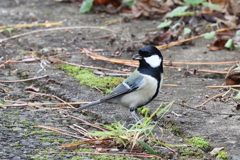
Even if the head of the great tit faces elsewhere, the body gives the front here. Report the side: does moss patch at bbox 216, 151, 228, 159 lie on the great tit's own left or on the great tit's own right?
on the great tit's own right

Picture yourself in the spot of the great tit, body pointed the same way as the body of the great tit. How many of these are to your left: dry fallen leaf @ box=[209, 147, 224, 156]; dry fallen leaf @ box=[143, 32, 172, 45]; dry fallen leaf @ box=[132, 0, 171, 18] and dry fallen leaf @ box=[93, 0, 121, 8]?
3

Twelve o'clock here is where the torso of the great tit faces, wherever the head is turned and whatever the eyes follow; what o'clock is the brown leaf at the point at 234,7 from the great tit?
The brown leaf is roughly at 10 o'clock from the great tit.

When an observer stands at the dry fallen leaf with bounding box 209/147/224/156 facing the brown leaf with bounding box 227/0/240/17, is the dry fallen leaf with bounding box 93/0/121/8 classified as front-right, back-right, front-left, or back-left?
front-left

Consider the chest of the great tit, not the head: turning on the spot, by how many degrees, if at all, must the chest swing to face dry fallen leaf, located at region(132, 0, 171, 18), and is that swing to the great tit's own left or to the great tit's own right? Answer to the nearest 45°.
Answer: approximately 90° to the great tit's own left

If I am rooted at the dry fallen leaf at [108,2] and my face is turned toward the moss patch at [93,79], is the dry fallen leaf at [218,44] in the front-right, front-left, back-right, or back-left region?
front-left

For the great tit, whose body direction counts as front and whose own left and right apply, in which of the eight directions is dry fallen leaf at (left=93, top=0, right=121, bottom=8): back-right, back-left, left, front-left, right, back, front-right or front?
left

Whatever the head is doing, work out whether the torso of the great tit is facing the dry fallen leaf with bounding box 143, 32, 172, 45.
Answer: no

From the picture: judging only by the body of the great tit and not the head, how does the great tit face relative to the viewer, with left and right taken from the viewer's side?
facing to the right of the viewer

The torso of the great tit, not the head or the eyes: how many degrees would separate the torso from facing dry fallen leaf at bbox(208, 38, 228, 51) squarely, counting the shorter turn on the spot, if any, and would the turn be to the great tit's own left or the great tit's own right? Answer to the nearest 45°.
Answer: approximately 45° to the great tit's own left

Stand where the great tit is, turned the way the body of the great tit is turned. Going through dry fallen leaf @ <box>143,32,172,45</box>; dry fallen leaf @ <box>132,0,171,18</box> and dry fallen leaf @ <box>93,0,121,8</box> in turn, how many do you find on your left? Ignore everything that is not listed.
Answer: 3
